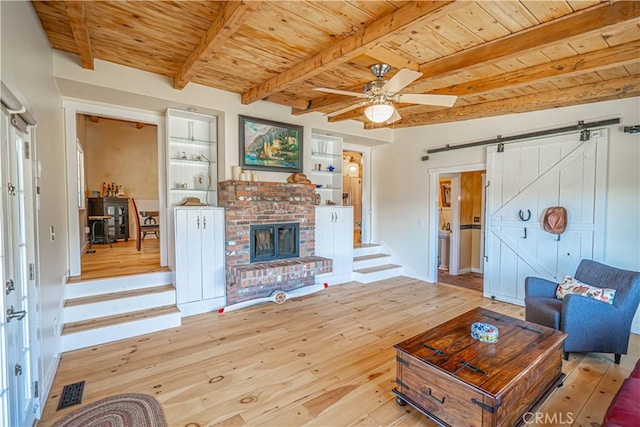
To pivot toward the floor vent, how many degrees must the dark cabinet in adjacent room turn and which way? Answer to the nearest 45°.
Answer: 0° — it already faces it

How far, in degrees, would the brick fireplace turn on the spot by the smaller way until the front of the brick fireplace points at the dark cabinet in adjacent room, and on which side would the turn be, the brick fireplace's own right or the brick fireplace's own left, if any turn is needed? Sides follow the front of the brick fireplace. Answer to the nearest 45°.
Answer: approximately 180°

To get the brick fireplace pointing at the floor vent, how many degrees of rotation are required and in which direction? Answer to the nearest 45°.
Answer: approximately 90° to its right

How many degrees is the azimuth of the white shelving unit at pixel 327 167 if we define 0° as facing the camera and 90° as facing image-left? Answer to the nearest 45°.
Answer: approximately 315°

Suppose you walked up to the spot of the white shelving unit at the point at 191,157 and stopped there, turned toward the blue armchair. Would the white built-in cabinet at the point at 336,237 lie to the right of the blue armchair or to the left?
left

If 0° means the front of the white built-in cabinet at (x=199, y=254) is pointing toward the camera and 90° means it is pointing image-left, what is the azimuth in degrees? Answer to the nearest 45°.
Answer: approximately 0°

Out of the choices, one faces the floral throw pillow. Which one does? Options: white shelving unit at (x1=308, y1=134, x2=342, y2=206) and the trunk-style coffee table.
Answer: the white shelving unit

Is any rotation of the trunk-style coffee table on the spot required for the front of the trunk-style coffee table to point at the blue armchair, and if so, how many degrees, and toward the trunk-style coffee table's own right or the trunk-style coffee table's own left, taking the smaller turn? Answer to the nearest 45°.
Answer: approximately 180°

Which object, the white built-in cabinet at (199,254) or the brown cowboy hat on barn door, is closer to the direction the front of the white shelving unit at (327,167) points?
the brown cowboy hat on barn door

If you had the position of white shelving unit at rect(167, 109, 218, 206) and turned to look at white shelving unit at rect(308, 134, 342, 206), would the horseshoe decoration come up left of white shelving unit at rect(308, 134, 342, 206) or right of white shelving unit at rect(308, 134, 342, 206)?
right

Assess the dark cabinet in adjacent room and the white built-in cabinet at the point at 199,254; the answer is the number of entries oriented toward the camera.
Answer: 2

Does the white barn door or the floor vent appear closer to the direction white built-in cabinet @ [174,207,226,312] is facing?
the floor vent
